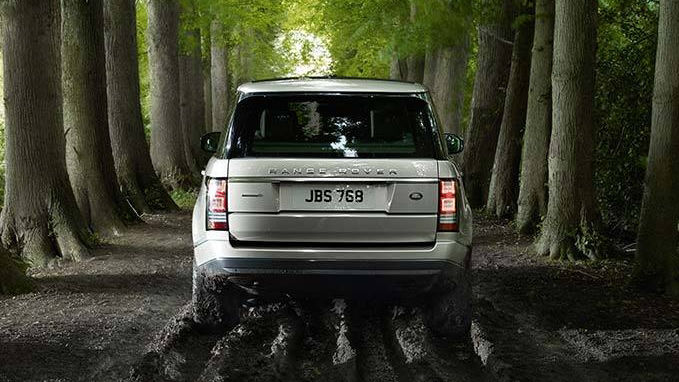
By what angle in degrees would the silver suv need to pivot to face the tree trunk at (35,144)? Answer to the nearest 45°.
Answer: approximately 45° to its left

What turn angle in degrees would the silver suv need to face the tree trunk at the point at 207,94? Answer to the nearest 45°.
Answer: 0° — it already faces it

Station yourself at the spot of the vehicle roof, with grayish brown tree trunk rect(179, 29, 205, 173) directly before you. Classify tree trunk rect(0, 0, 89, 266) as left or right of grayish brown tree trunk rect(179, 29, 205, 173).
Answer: left

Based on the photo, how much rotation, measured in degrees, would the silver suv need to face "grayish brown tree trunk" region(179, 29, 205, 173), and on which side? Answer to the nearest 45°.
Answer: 0° — it already faces it

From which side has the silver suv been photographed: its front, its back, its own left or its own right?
back
